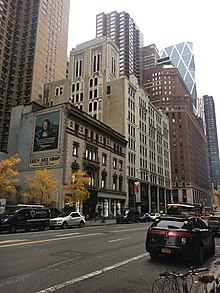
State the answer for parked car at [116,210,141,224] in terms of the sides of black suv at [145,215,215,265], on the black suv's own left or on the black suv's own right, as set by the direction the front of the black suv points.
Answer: on the black suv's own left

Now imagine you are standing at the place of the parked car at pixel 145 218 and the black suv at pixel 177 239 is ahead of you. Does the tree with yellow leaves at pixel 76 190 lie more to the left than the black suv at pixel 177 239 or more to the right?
right

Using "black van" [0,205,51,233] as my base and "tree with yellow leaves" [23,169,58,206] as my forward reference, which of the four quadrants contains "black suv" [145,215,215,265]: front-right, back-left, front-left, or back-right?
back-right
